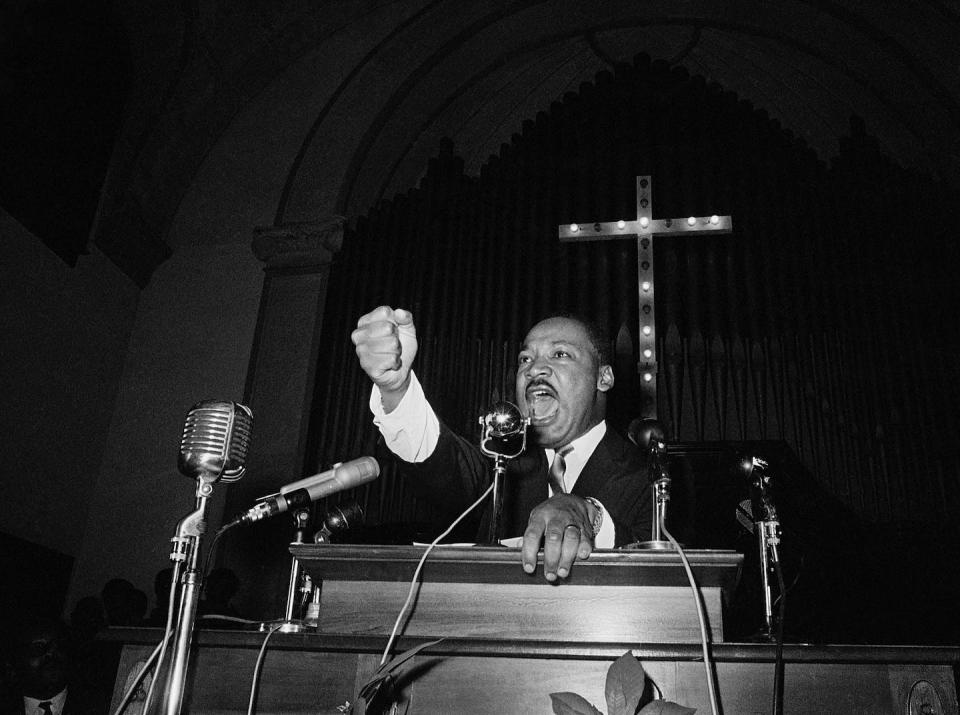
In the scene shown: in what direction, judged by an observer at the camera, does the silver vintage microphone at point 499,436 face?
facing away from the viewer

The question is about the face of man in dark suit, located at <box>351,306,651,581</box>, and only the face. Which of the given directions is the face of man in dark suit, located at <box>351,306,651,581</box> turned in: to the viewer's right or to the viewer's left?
to the viewer's left

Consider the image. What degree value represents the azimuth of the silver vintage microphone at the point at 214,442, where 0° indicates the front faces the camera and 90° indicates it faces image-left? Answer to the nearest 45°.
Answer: approximately 225°

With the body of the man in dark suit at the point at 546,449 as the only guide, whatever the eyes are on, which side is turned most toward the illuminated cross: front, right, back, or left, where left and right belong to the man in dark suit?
back

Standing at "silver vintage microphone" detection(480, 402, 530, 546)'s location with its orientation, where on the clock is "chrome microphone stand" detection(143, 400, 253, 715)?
The chrome microphone stand is roughly at 9 o'clock from the silver vintage microphone.

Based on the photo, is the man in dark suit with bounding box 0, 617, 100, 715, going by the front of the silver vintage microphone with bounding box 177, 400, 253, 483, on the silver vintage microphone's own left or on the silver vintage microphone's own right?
on the silver vintage microphone's own left
